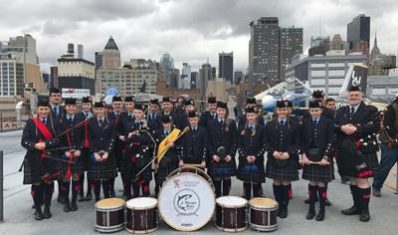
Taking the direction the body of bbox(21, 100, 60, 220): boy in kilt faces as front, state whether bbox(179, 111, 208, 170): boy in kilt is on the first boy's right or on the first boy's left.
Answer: on the first boy's left

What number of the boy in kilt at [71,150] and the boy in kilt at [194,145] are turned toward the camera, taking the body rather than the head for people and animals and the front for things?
2

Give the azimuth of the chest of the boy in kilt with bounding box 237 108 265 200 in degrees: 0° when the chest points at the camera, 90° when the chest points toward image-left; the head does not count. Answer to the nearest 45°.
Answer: approximately 0°

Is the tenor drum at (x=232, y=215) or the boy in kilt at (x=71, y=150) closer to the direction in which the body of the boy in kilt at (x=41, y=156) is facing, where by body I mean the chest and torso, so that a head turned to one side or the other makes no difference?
the tenor drum

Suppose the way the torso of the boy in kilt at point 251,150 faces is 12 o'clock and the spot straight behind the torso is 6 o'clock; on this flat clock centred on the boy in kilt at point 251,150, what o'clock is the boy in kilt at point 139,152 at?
the boy in kilt at point 139,152 is roughly at 3 o'clock from the boy in kilt at point 251,150.

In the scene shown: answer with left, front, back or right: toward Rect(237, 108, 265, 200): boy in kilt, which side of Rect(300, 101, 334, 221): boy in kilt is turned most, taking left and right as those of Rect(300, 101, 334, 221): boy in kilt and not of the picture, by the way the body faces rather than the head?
right
